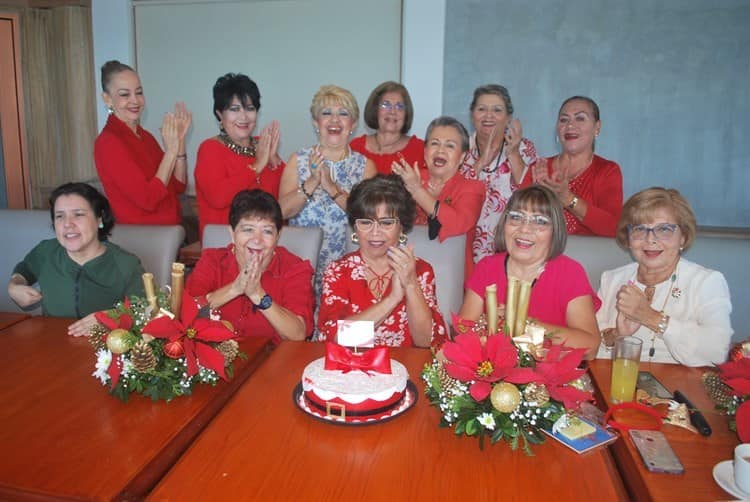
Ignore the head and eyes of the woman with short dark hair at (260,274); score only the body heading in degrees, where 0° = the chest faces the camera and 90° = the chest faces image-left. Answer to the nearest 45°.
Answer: approximately 0°

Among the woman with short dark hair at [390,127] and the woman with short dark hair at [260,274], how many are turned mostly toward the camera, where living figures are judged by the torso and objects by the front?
2

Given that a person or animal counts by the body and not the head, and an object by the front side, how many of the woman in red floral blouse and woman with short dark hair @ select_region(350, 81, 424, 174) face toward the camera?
2

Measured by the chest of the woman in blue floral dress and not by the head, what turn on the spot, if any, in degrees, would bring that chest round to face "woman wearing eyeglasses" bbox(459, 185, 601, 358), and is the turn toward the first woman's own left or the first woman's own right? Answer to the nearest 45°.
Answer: approximately 45° to the first woman's own left

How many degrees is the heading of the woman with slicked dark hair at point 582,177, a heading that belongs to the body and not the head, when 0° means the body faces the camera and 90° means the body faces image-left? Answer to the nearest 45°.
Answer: approximately 45°

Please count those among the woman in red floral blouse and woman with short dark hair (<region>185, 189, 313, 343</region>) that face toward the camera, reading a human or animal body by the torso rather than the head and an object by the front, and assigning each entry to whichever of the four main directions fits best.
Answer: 2

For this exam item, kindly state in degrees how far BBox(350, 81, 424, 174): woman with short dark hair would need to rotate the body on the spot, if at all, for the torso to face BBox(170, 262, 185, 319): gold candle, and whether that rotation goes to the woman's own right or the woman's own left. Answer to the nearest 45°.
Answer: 0° — they already face it
